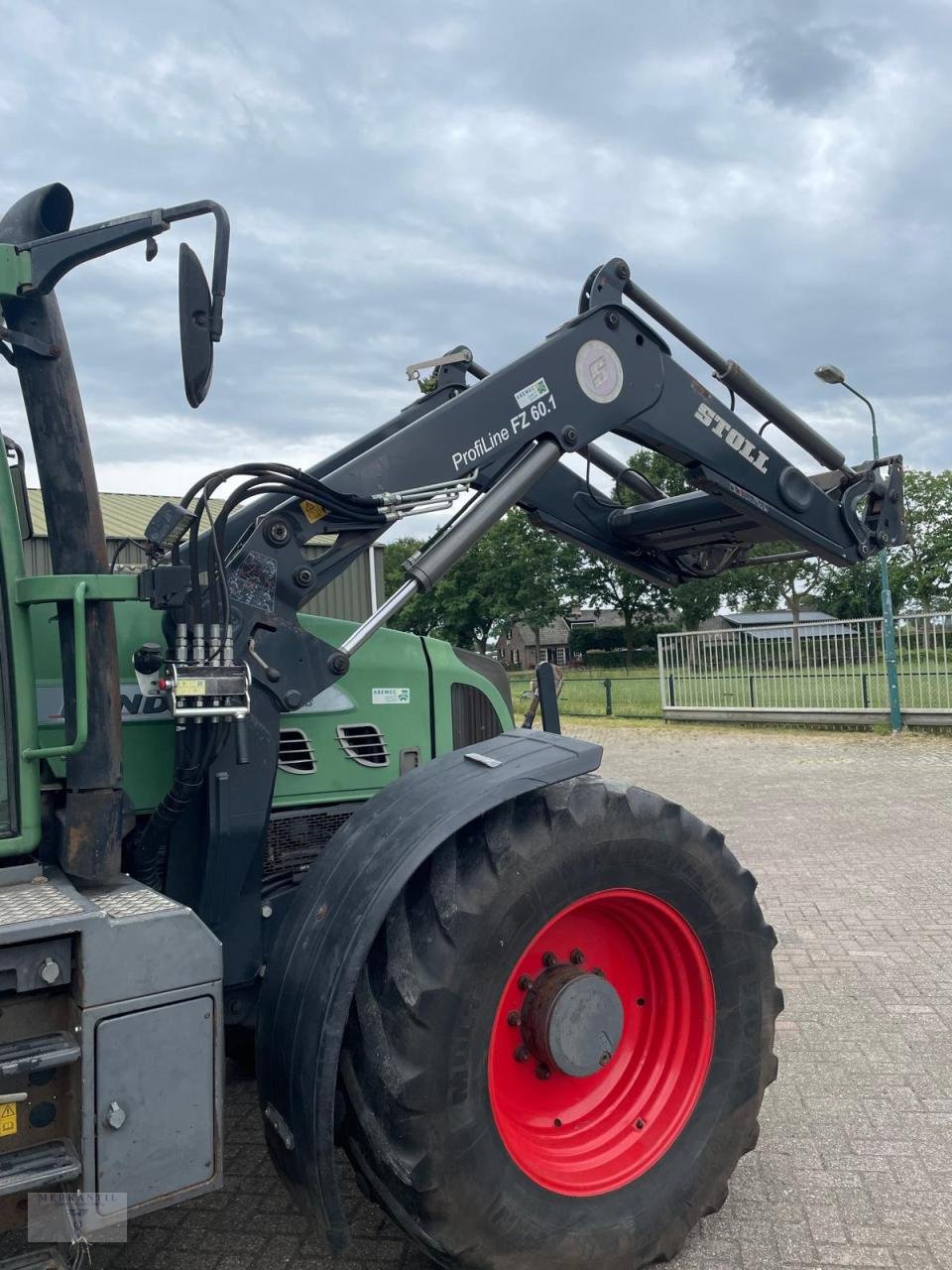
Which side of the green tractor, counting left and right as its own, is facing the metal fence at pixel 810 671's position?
front

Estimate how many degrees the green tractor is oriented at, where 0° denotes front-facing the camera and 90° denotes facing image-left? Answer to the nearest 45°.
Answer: approximately 225°

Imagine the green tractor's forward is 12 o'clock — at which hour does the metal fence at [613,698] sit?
The metal fence is roughly at 11 o'clock from the green tractor.

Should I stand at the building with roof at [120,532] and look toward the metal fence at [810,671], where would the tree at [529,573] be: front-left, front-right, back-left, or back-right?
front-left

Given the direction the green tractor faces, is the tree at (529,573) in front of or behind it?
in front
